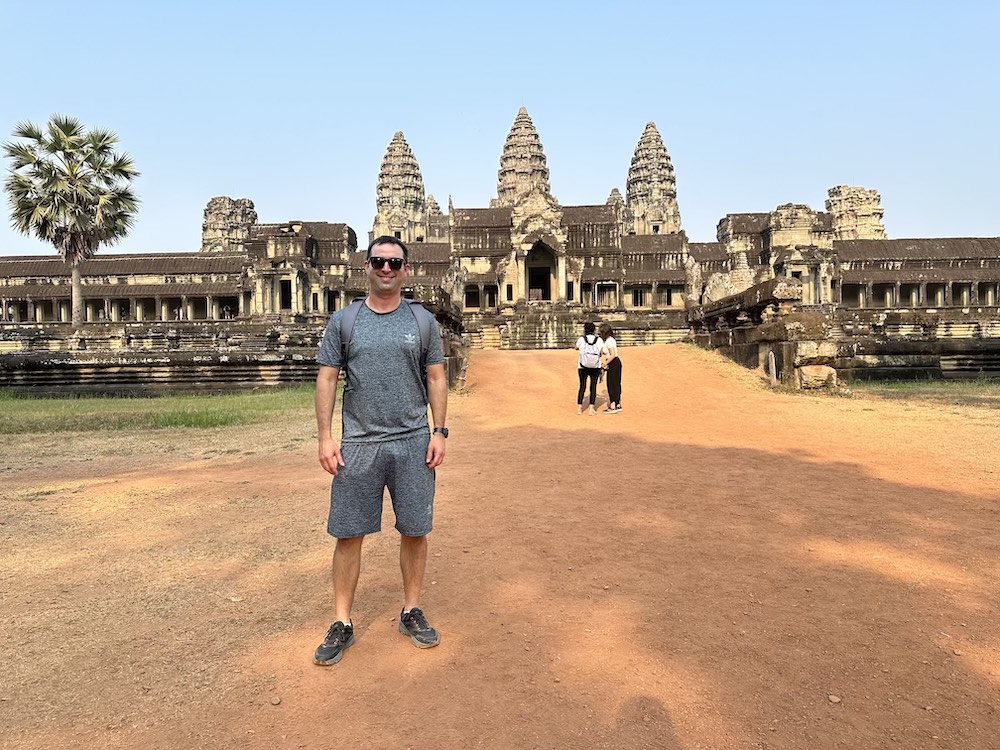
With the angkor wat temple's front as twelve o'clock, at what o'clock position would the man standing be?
The man standing is roughly at 12 o'clock from the angkor wat temple.

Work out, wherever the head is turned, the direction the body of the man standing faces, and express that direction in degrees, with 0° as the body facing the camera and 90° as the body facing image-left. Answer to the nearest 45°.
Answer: approximately 0°

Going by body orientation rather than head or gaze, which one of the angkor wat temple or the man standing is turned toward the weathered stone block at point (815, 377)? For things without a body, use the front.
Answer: the angkor wat temple

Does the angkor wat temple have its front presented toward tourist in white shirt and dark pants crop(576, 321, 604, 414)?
yes

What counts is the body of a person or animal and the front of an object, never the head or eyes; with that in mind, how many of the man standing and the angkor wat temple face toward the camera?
2

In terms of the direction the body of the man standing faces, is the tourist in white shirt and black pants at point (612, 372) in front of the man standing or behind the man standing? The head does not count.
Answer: behind

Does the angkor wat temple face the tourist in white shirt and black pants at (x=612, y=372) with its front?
yes
